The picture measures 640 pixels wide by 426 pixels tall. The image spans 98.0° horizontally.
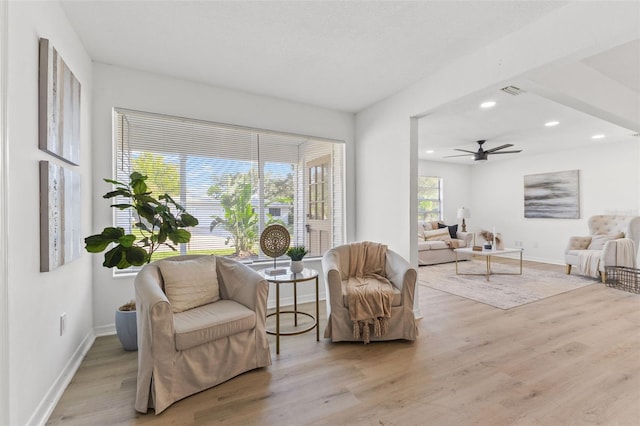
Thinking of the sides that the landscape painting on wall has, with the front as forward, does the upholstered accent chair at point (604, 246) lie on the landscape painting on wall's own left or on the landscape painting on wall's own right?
on the landscape painting on wall's own left

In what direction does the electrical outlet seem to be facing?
to the viewer's right

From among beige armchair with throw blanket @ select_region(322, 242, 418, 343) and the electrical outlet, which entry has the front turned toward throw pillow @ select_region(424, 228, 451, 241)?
the electrical outlet

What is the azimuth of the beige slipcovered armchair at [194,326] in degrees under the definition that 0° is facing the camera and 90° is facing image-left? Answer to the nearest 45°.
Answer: approximately 315°

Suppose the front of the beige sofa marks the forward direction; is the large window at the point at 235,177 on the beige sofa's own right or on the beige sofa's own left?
on the beige sofa's own right

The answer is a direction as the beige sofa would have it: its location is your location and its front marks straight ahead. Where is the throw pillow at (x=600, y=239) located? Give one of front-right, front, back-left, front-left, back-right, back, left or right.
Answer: front-left

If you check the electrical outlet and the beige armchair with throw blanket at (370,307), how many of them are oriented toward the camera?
1

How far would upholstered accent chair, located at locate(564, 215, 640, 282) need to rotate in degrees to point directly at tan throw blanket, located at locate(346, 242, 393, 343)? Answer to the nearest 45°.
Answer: approximately 45° to its left

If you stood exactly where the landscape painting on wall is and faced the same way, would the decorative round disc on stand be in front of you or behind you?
in front

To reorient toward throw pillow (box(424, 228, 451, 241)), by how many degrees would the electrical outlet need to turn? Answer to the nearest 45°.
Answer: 0° — it already faces it

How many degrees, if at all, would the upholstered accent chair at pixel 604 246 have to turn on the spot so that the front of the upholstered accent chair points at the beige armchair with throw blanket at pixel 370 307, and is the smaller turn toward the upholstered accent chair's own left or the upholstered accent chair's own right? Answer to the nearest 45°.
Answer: approximately 45° to the upholstered accent chair's own left

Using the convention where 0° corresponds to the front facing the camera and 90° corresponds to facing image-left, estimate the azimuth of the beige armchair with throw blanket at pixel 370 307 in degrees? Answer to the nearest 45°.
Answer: approximately 0°

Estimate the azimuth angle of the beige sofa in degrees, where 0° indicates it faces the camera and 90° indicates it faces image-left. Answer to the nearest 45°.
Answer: approximately 315°

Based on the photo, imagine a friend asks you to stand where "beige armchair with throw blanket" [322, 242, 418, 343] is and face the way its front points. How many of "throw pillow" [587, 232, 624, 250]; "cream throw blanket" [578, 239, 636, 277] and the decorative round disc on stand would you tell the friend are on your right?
1

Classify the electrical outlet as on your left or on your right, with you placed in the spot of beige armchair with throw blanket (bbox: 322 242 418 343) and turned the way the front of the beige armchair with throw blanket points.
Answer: on your right

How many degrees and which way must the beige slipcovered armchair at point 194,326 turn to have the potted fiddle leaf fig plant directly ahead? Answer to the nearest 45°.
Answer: approximately 180°

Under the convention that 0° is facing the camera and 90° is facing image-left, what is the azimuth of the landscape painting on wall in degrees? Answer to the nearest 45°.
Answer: approximately 45°
